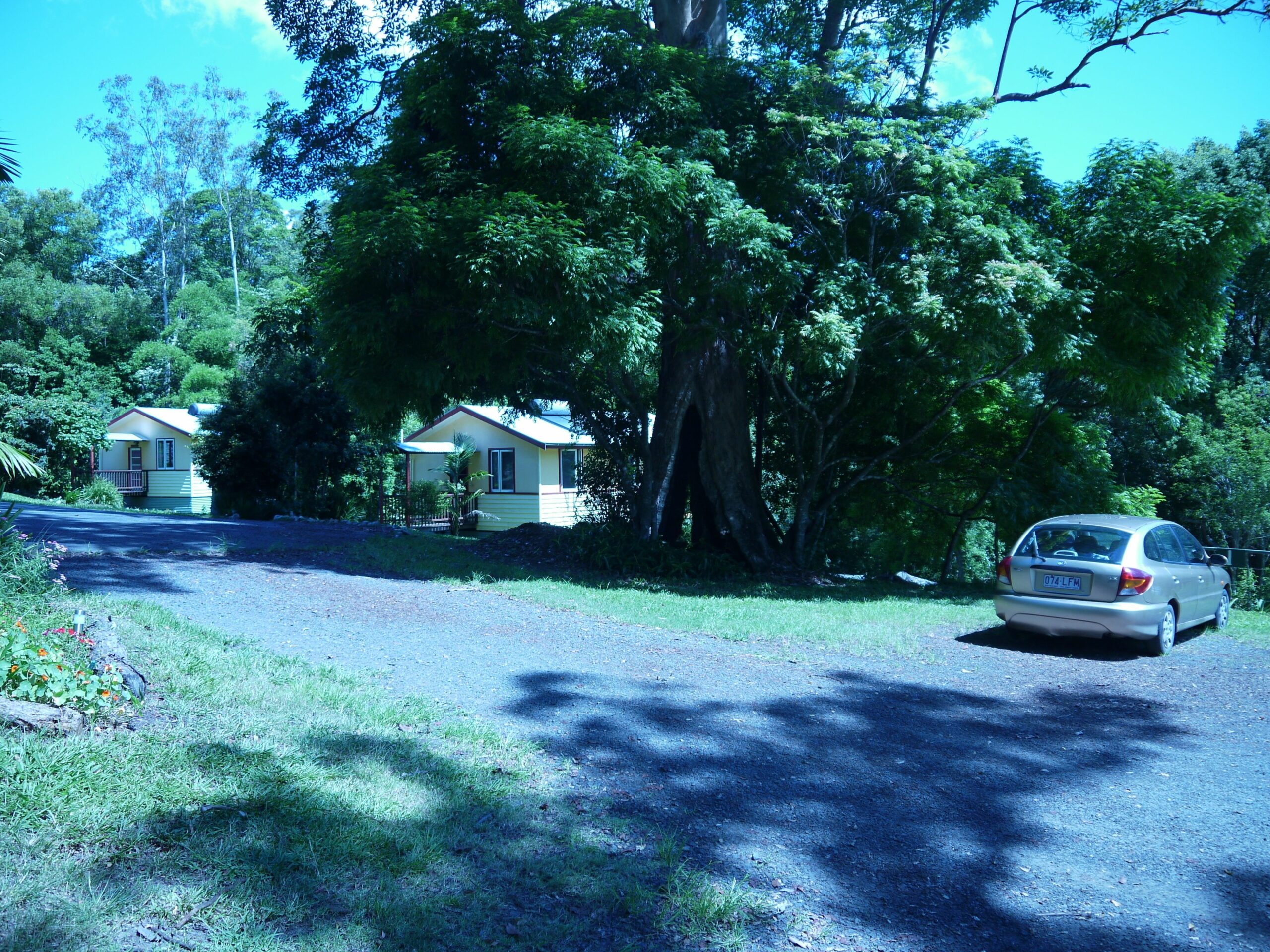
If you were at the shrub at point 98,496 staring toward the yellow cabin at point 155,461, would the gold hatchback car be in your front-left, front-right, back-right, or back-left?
back-right

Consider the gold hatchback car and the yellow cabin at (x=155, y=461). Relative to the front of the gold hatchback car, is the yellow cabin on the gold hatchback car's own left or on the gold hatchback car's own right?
on the gold hatchback car's own left

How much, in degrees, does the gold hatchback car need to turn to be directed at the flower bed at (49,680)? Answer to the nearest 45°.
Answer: approximately 180°

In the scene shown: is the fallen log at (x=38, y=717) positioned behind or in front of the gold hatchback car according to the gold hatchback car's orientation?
behind

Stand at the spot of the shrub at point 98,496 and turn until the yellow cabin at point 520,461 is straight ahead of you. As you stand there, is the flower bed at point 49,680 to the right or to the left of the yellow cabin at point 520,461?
right

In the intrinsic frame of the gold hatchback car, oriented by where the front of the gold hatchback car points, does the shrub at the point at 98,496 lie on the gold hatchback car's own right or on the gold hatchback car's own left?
on the gold hatchback car's own left

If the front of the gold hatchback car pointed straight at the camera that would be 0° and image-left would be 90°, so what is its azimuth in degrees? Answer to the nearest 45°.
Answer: approximately 225°

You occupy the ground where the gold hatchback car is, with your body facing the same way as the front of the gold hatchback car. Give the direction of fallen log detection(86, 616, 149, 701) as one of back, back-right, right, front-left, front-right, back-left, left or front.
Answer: back

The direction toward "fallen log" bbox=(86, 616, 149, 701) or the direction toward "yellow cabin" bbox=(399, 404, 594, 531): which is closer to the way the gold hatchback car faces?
the yellow cabin

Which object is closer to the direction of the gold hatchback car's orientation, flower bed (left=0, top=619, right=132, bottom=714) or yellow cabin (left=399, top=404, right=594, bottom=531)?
the yellow cabin

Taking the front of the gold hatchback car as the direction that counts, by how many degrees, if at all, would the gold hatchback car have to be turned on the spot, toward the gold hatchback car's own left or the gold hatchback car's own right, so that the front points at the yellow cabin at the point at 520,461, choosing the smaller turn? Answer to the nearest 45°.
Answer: approximately 90° to the gold hatchback car's own left
